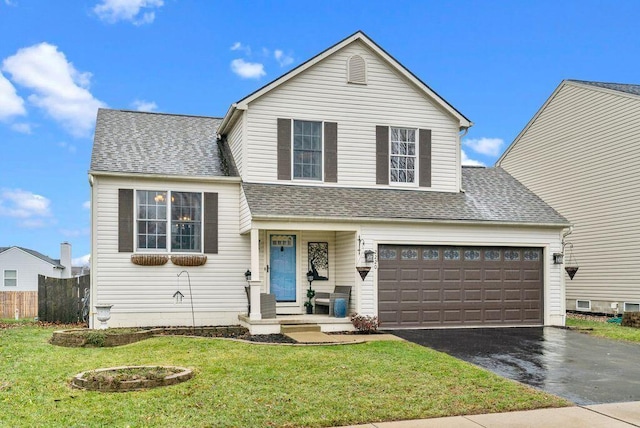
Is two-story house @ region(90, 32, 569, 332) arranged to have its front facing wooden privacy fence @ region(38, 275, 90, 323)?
no

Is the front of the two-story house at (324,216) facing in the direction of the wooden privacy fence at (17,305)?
no

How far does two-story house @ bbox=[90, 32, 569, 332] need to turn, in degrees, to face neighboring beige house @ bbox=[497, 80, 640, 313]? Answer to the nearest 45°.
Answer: approximately 135° to its left

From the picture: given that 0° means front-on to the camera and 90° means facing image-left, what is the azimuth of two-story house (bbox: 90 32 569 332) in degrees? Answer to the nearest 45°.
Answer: approximately 0°

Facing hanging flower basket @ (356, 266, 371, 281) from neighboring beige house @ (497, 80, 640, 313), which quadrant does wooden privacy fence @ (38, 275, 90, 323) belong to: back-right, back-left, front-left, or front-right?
front-right

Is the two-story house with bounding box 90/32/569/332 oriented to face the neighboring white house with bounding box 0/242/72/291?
no

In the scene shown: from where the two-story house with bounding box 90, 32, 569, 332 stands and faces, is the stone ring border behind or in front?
in front

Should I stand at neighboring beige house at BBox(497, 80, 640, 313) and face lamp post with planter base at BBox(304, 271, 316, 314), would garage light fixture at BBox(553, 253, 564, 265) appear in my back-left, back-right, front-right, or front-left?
front-left
